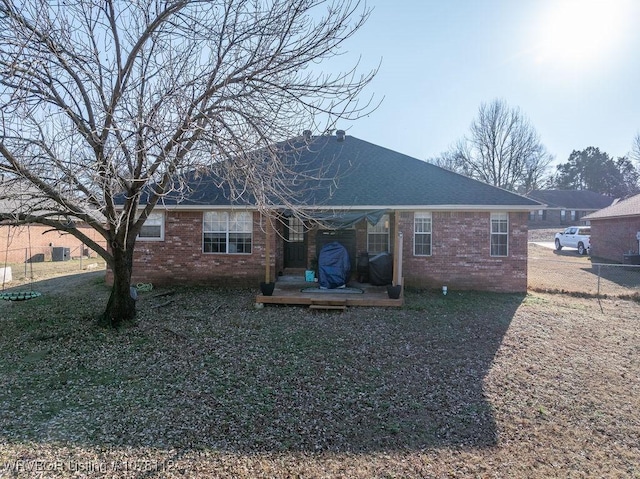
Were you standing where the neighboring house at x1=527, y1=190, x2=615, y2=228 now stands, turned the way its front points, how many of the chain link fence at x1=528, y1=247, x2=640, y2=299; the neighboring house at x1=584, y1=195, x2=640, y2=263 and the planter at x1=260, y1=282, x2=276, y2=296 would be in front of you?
3

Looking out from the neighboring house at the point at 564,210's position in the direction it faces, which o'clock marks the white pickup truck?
The white pickup truck is roughly at 12 o'clock from the neighboring house.

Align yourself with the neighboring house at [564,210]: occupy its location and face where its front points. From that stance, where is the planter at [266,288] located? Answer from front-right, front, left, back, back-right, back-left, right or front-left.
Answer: front

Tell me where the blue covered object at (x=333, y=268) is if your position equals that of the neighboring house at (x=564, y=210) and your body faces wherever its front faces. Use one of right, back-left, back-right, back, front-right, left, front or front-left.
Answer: front

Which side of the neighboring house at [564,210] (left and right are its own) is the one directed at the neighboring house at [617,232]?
front

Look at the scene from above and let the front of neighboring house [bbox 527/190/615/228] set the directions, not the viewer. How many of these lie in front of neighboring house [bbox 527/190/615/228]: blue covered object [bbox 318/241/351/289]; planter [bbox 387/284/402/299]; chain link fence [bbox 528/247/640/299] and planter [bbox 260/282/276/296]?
4

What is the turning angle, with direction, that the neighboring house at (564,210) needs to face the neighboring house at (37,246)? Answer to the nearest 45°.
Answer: approximately 45° to its right

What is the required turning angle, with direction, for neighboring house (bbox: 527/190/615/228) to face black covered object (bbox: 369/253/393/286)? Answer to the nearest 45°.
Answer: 0° — it already faces it

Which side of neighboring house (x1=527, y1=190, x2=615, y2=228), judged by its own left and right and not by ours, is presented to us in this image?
front

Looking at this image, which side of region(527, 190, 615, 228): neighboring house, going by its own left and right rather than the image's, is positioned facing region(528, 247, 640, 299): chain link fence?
front

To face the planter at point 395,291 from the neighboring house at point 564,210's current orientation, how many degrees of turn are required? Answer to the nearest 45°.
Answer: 0° — it already faces it

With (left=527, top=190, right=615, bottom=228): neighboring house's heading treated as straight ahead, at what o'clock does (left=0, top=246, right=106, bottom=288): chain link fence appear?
The chain link fence is roughly at 1 o'clock from the neighboring house.

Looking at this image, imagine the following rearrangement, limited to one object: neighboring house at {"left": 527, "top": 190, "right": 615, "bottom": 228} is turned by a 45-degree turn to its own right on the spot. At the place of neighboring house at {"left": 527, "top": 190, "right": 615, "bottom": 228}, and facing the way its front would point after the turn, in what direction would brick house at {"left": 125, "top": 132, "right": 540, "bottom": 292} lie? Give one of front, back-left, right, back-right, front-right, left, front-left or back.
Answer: front-left
